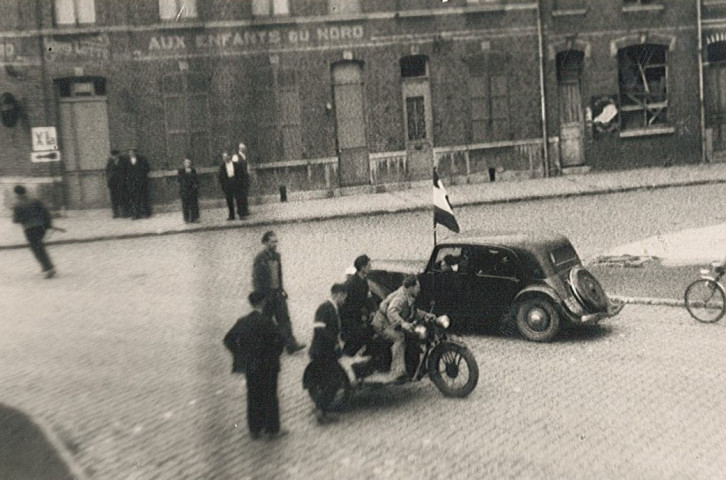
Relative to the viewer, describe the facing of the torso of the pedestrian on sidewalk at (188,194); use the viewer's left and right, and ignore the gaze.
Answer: facing the viewer

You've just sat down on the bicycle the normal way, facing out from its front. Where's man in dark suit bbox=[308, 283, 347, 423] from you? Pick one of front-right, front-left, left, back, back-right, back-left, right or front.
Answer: front-left

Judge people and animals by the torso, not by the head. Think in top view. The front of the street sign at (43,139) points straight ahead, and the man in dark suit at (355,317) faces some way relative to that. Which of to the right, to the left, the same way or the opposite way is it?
to the left

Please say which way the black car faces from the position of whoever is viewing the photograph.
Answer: facing away from the viewer and to the left of the viewer

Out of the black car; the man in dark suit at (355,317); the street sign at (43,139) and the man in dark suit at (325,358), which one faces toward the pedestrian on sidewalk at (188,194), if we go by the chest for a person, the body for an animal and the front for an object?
the black car

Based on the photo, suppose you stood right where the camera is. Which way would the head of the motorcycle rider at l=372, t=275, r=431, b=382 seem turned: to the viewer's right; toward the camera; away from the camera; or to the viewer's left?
to the viewer's right

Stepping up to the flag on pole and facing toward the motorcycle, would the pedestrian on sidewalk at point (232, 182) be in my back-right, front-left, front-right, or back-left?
back-right

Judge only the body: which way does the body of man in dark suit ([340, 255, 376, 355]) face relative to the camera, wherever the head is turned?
to the viewer's right

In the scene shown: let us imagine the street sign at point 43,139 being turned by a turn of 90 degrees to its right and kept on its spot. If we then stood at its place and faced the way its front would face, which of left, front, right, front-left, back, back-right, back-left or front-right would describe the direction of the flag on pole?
back-left

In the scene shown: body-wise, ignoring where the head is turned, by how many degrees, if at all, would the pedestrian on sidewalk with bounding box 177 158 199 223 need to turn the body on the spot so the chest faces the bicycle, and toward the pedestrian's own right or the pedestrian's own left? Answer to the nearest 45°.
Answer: approximately 45° to the pedestrian's own left

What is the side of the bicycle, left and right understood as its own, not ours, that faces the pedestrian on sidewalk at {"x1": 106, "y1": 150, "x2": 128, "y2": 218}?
front

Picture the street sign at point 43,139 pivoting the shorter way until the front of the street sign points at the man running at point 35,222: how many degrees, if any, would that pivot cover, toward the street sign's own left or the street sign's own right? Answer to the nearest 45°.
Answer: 0° — it already faces them

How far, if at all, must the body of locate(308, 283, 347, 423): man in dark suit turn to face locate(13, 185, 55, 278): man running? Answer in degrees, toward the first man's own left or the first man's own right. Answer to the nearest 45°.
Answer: approximately 135° to the first man's own left

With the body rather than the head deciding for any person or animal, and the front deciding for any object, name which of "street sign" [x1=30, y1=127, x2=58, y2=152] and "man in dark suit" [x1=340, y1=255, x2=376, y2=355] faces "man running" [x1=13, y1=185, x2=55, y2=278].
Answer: the street sign

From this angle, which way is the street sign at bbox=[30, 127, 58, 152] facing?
toward the camera

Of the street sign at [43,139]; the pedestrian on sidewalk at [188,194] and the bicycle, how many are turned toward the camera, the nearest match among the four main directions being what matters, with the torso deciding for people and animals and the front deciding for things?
2
